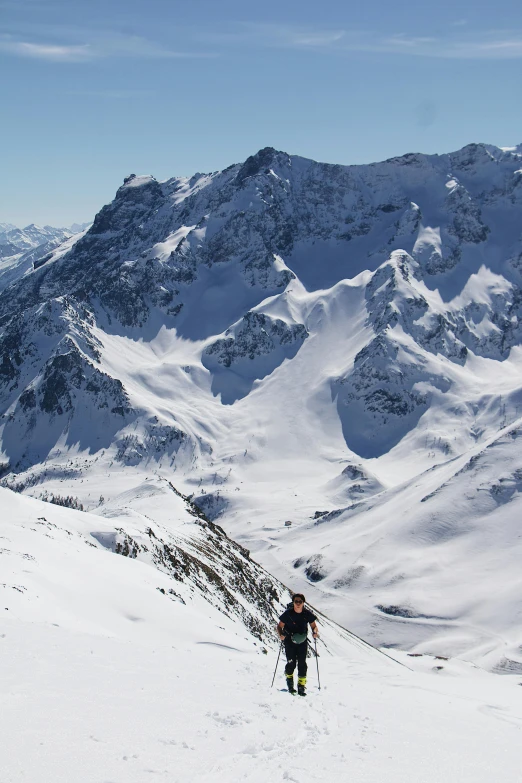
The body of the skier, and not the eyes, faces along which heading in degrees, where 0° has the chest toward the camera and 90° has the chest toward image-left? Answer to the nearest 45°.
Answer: approximately 0°
